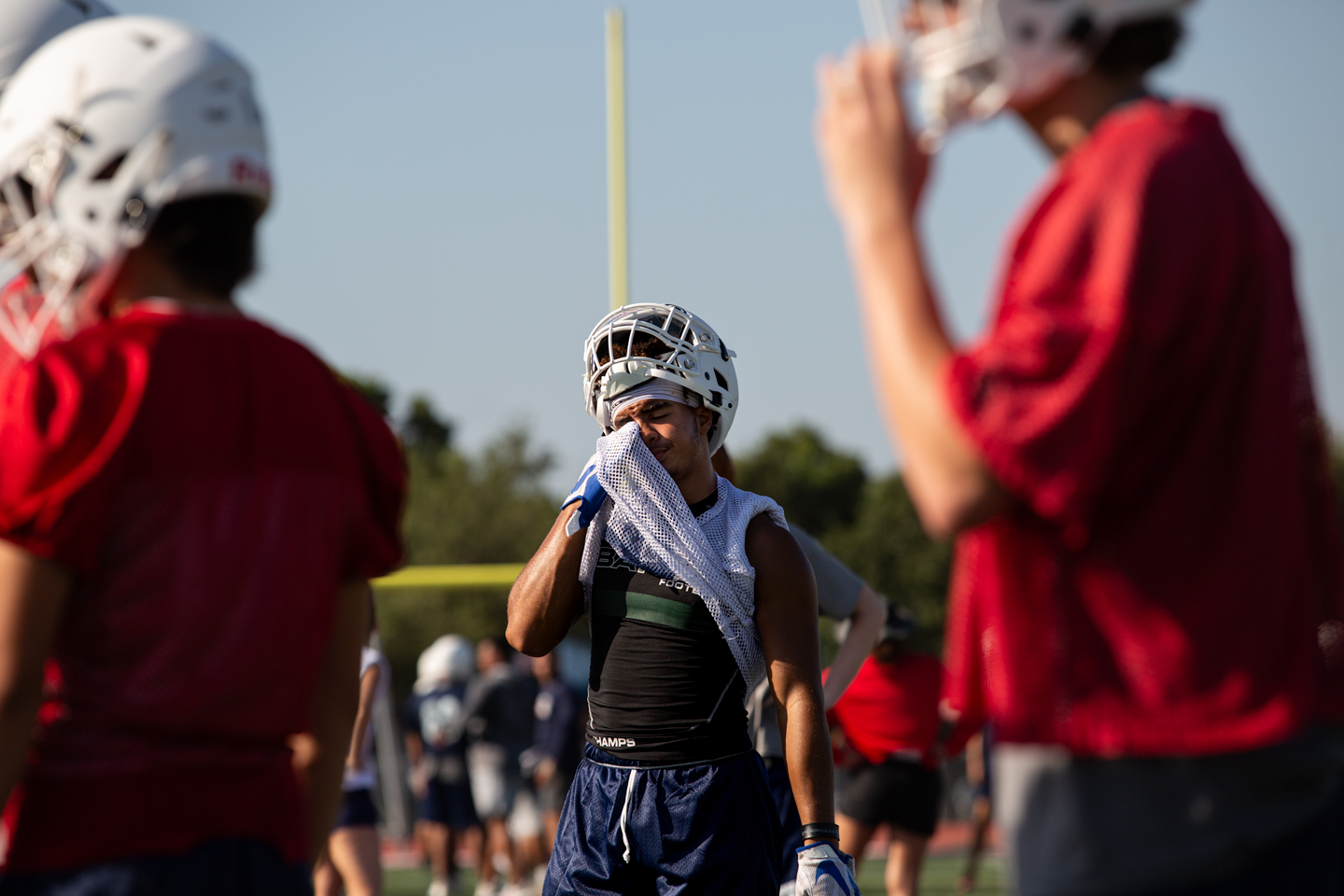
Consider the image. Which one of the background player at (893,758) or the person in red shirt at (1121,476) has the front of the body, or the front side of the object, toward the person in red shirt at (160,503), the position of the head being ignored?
the person in red shirt at (1121,476)

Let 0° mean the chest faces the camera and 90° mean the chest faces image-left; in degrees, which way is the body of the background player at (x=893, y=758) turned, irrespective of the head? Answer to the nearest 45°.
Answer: approximately 180°

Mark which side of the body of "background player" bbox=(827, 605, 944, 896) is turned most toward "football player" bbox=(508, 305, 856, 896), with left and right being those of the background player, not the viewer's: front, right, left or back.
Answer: back

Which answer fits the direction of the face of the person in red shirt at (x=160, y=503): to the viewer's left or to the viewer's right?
to the viewer's left

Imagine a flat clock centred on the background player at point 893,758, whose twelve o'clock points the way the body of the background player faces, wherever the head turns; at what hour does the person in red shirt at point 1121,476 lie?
The person in red shirt is roughly at 6 o'clock from the background player.

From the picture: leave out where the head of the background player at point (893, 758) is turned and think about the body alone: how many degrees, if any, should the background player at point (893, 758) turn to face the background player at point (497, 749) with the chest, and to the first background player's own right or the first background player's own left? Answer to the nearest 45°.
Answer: approximately 45° to the first background player's own left

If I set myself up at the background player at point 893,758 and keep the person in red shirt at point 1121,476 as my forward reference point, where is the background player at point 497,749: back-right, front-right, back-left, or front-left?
back-right

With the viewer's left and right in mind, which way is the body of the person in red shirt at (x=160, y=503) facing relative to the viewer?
facing away from the viewer and to the left of the viewer

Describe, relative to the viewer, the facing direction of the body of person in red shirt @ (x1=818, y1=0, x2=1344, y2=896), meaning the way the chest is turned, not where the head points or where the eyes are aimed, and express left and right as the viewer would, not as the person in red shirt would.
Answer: facing to the left of the viewer
